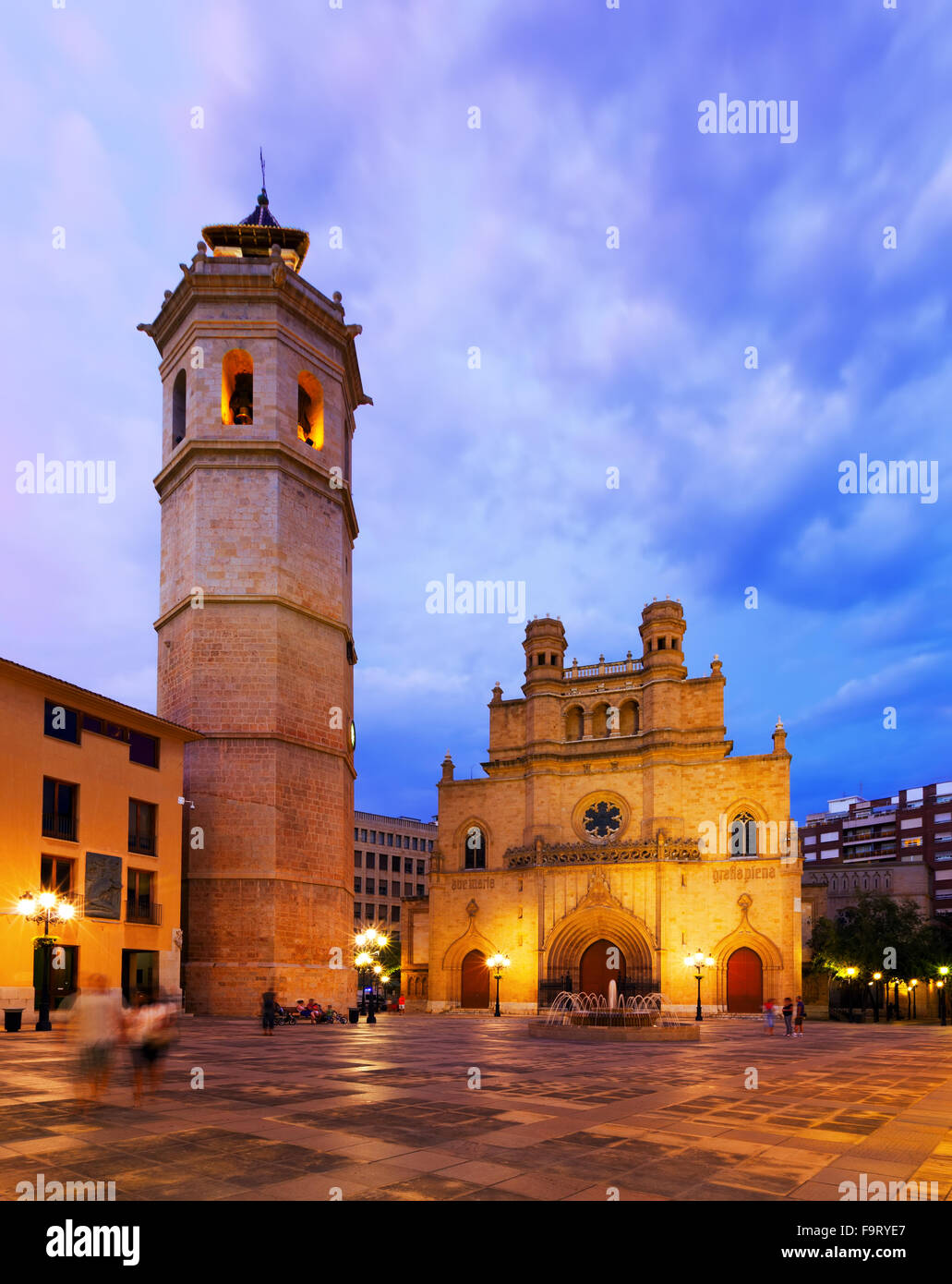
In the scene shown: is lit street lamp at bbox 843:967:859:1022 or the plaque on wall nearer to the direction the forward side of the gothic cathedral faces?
the plaque on wall

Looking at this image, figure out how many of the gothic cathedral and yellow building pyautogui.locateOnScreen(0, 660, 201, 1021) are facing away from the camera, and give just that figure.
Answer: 0

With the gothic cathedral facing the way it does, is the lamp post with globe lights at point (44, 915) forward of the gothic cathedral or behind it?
forward

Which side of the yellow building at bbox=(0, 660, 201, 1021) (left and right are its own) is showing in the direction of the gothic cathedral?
left

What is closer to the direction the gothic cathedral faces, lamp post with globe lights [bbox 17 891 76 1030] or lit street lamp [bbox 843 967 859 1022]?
the lamp post with globe lights

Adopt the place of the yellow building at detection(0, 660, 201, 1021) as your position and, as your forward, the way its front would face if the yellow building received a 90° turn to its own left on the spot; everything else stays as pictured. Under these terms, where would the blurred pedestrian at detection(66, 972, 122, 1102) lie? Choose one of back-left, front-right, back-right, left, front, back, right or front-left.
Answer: back-right

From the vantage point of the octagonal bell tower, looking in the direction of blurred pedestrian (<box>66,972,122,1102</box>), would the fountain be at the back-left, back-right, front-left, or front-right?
front-left

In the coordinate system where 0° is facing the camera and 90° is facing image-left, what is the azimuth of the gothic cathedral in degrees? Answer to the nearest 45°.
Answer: approximately 0°

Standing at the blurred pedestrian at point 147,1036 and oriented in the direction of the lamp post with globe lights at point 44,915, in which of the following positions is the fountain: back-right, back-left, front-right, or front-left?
front-right

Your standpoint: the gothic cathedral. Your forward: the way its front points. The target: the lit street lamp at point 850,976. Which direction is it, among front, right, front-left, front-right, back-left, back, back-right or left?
left

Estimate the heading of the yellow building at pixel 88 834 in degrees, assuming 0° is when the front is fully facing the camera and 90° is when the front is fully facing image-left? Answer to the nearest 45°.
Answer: approximately 315°

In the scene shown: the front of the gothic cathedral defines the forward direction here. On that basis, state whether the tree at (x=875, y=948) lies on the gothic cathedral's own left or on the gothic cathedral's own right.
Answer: on the gothic cathedral's own left
